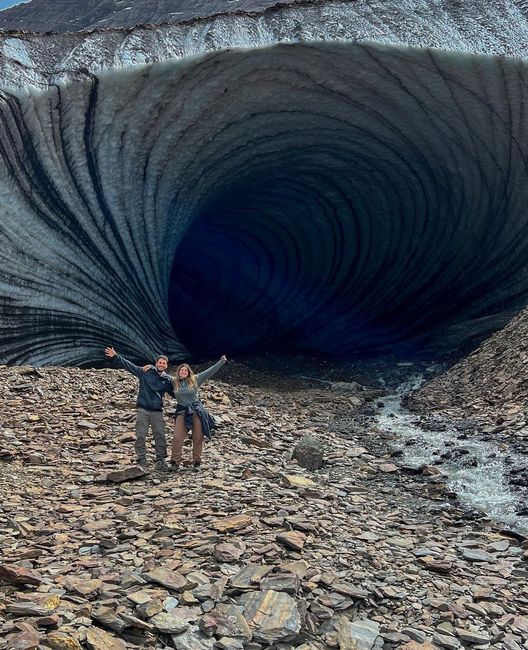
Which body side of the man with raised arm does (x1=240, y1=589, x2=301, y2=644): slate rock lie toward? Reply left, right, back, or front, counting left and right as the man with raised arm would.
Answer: front

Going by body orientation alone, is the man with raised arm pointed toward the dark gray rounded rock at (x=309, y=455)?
no

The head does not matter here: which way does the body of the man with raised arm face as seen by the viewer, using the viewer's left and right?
facing the viewer

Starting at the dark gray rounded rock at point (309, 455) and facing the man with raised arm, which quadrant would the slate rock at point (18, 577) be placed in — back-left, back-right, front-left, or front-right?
front-left

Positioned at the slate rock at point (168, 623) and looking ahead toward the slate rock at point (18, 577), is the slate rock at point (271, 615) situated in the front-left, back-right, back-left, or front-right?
back-right

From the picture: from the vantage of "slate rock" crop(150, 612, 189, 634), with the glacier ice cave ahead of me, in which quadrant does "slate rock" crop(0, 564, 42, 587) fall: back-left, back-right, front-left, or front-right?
front-left

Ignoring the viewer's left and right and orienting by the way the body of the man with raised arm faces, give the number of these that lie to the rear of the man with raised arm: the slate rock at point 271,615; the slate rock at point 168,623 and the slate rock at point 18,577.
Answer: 0

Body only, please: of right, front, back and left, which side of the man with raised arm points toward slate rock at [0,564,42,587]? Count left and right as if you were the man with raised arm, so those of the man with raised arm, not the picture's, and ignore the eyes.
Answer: front

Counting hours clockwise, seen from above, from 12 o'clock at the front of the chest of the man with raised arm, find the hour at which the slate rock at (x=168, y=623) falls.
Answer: The slate rock is roughly at 12 o'clock from the man with raised arm.

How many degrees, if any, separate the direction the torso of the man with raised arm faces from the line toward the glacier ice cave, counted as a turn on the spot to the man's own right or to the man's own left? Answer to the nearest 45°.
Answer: approximately 180°

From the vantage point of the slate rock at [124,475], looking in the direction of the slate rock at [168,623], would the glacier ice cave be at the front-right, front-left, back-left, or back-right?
back-left

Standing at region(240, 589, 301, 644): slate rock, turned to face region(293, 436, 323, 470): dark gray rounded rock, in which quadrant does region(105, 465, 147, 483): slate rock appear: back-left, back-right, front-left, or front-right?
front-left
